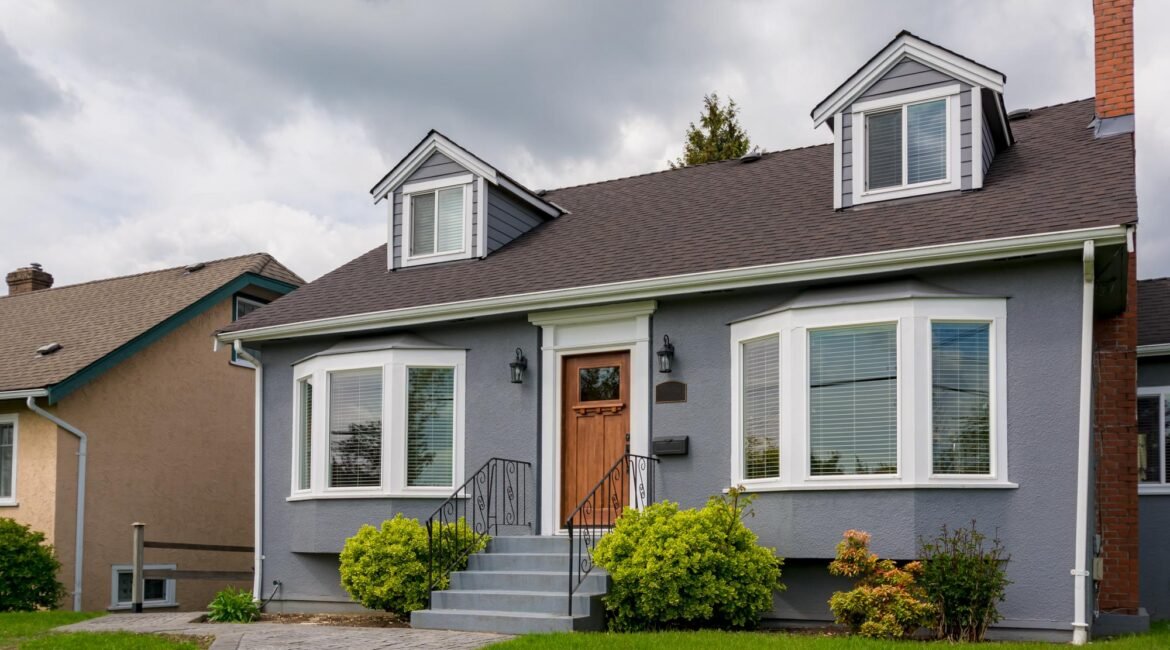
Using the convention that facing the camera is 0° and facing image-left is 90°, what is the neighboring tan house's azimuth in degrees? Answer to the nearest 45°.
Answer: approximately 45°

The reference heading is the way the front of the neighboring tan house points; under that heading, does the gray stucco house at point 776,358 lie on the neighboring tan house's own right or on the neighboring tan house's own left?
on the neighboring tan house's own left

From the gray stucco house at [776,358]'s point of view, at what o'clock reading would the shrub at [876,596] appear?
The shrub is roughly at 10 o'clock from the gray stucco house.

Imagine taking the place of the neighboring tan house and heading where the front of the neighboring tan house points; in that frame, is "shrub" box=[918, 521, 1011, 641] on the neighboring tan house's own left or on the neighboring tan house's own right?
on the neighboring tan house's own left

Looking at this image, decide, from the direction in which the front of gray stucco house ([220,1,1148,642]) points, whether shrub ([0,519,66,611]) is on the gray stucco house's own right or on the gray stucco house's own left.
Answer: on the gray stucco house's own right

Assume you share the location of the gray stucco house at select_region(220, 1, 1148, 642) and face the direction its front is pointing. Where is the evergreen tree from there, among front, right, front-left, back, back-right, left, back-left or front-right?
back-right

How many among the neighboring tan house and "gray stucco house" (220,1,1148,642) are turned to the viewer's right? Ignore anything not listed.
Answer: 0
